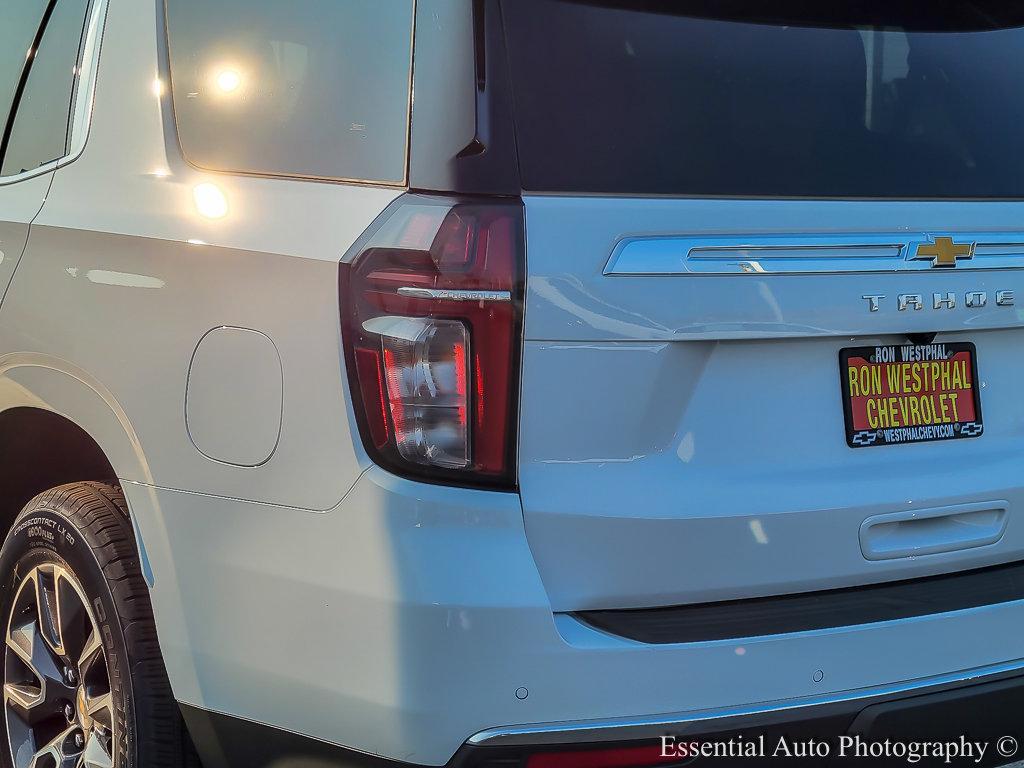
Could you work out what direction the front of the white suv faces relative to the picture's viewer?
facing away from the viewer and to the left of the viewer
